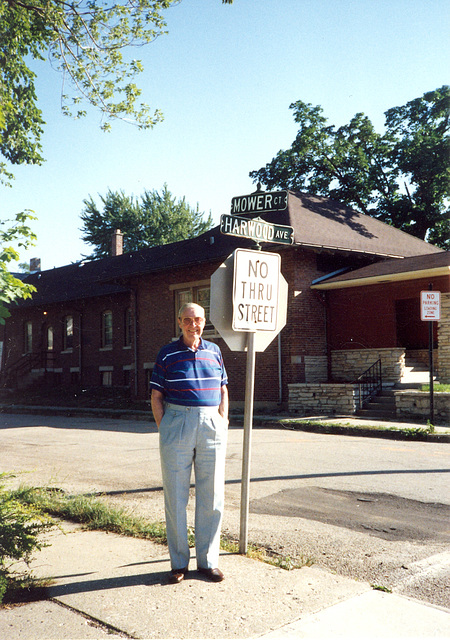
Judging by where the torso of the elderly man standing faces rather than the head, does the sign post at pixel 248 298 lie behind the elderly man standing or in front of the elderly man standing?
behind

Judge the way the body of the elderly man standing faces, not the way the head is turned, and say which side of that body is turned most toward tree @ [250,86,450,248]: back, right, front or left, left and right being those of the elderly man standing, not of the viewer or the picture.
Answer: back

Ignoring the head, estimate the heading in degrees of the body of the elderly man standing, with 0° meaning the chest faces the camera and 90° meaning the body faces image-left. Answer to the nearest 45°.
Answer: approximately 0°

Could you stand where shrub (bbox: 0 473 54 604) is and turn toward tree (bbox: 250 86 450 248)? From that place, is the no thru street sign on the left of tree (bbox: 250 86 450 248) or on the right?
right

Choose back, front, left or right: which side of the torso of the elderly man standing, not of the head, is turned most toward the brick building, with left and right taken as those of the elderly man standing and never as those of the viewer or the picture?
back

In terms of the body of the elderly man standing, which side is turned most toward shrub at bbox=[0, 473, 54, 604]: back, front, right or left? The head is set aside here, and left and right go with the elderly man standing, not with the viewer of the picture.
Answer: right
